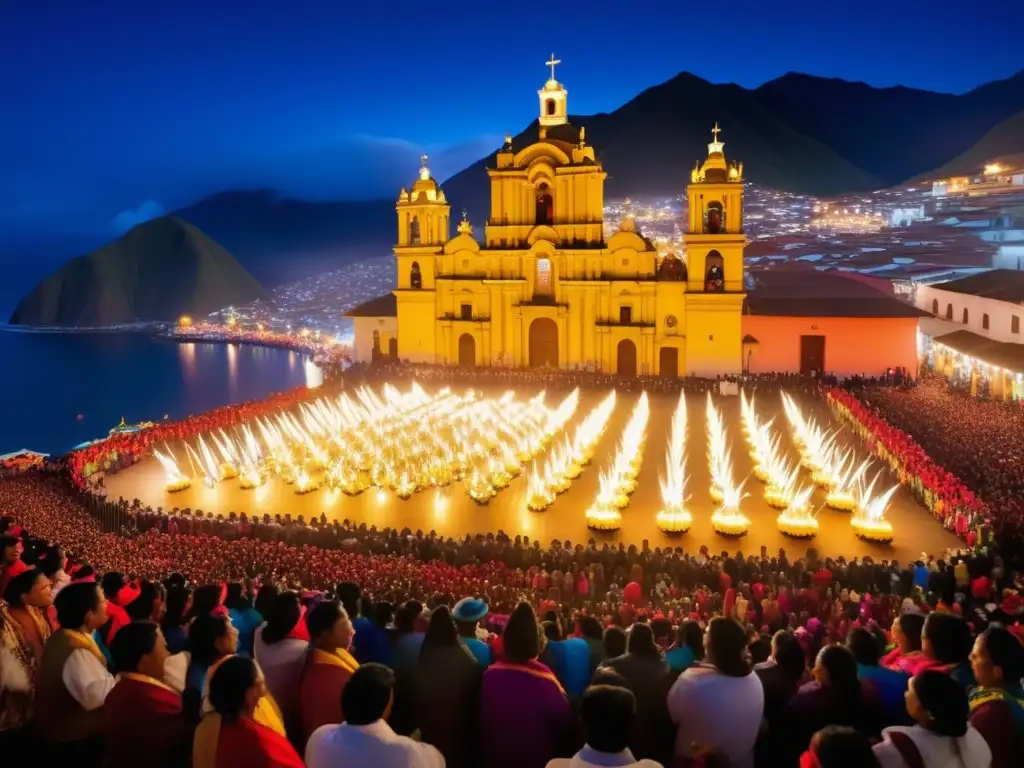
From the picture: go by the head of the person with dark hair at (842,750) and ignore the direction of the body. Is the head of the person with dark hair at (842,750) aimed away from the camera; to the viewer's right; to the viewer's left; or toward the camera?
away from the camera

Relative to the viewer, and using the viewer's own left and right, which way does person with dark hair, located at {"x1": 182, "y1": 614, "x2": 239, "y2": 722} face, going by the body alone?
facing away from the viewer and to the right of the viewer

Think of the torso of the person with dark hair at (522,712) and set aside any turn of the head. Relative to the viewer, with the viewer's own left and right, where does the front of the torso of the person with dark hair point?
facing away from the viewer

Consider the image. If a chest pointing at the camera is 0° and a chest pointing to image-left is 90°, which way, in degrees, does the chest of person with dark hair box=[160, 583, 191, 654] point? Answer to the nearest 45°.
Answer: approximately 225°

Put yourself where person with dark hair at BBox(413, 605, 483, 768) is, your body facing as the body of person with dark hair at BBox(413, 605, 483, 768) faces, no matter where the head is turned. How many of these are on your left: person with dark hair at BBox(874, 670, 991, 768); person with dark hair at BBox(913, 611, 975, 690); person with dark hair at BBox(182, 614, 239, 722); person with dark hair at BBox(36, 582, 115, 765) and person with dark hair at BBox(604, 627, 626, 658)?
2

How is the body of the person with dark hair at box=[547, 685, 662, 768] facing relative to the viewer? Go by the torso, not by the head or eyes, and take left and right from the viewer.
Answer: facing away from the viewer

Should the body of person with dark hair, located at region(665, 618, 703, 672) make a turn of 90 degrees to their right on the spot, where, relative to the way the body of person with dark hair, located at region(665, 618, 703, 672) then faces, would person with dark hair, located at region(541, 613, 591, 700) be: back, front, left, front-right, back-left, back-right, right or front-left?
back

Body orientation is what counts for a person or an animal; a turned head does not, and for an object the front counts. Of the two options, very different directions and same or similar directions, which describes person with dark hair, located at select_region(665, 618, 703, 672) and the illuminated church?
very different directions

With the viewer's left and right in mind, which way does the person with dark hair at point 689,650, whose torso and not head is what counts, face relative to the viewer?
facing away from the viewer

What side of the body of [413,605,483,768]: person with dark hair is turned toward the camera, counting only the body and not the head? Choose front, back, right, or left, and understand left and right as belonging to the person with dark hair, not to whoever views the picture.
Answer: back

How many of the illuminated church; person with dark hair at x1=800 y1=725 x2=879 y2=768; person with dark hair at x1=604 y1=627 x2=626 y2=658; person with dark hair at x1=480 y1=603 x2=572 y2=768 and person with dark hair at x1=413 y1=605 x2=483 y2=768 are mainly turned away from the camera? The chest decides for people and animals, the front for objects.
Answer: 4

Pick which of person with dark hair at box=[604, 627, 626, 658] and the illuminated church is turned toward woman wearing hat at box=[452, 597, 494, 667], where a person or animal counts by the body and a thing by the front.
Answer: the illuminated church

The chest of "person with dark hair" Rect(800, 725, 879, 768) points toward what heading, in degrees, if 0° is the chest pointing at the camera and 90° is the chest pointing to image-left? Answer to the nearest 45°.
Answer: approximately 180°

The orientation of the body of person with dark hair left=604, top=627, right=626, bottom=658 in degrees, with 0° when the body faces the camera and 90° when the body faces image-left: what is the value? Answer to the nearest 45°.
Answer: approximately 180°

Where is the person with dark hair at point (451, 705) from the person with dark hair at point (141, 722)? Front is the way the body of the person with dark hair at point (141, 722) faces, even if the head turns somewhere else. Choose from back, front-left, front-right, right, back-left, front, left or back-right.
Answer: front-right
